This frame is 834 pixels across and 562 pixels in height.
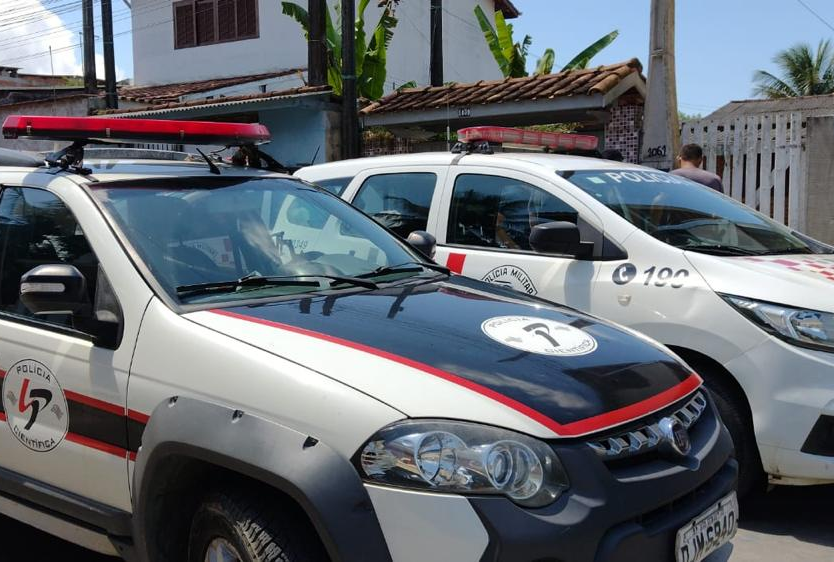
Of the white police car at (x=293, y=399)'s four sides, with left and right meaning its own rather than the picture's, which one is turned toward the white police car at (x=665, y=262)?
left

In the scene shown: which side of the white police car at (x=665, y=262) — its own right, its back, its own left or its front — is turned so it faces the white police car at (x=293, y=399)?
right

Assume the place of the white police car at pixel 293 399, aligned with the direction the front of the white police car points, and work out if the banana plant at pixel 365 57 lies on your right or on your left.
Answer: on your left

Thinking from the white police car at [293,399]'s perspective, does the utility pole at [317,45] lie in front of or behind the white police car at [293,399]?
behind

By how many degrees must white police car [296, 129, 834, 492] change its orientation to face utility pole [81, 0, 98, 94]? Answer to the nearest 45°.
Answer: approximately 180°

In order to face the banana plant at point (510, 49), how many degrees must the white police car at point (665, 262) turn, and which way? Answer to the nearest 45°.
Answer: approximately 135° to its left

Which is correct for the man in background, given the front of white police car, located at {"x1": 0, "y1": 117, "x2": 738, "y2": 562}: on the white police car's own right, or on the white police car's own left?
on the white police car's own left

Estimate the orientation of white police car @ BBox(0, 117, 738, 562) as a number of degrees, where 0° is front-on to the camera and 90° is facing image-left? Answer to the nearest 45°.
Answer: approximately 315°
